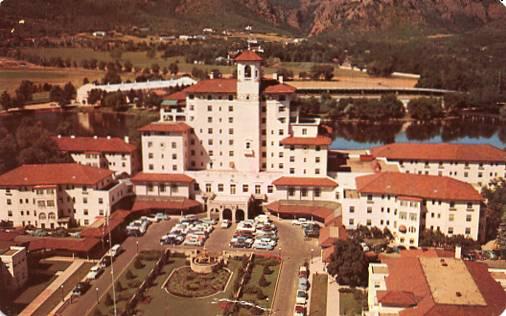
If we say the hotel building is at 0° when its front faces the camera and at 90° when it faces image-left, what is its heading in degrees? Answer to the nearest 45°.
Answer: approximately 0°
